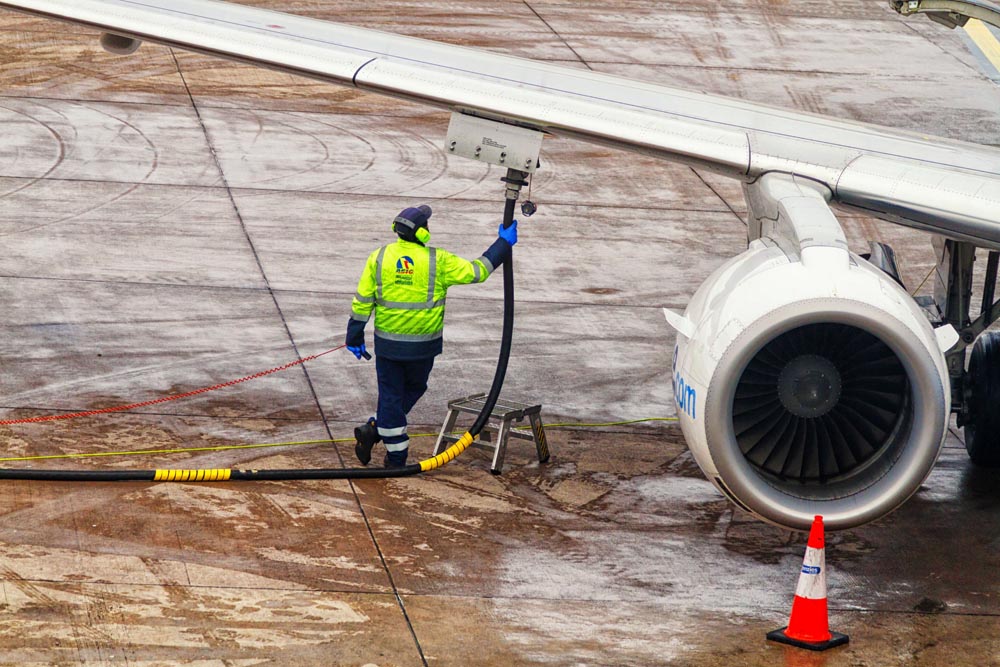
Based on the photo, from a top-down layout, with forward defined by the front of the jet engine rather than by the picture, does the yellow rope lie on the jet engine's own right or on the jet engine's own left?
on the jet engine's own right

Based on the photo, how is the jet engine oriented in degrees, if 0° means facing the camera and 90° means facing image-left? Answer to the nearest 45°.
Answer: approximately 0°

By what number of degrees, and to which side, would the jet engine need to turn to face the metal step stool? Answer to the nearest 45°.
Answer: approximately 135° to its right

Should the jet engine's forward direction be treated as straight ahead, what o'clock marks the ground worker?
The ground worker is roughly at 4 o'clock from the jet engine.

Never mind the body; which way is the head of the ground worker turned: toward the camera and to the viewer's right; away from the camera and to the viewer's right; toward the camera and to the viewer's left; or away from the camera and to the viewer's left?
away from the camera and to the viewer's right

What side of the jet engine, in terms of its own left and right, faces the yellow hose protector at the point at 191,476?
right
